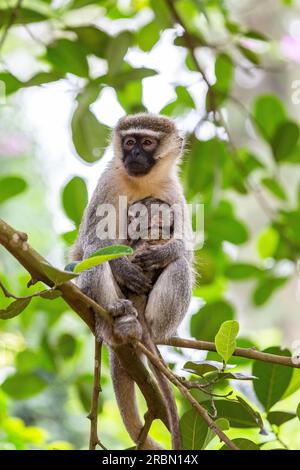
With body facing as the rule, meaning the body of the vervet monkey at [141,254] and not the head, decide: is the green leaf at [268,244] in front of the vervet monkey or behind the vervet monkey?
behind

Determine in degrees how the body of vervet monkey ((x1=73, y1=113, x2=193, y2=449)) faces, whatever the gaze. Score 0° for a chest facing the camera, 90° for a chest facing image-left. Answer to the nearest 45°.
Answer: approximately 0°

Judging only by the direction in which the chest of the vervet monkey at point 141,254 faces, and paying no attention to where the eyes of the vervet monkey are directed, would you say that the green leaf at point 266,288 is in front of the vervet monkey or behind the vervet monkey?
behind
